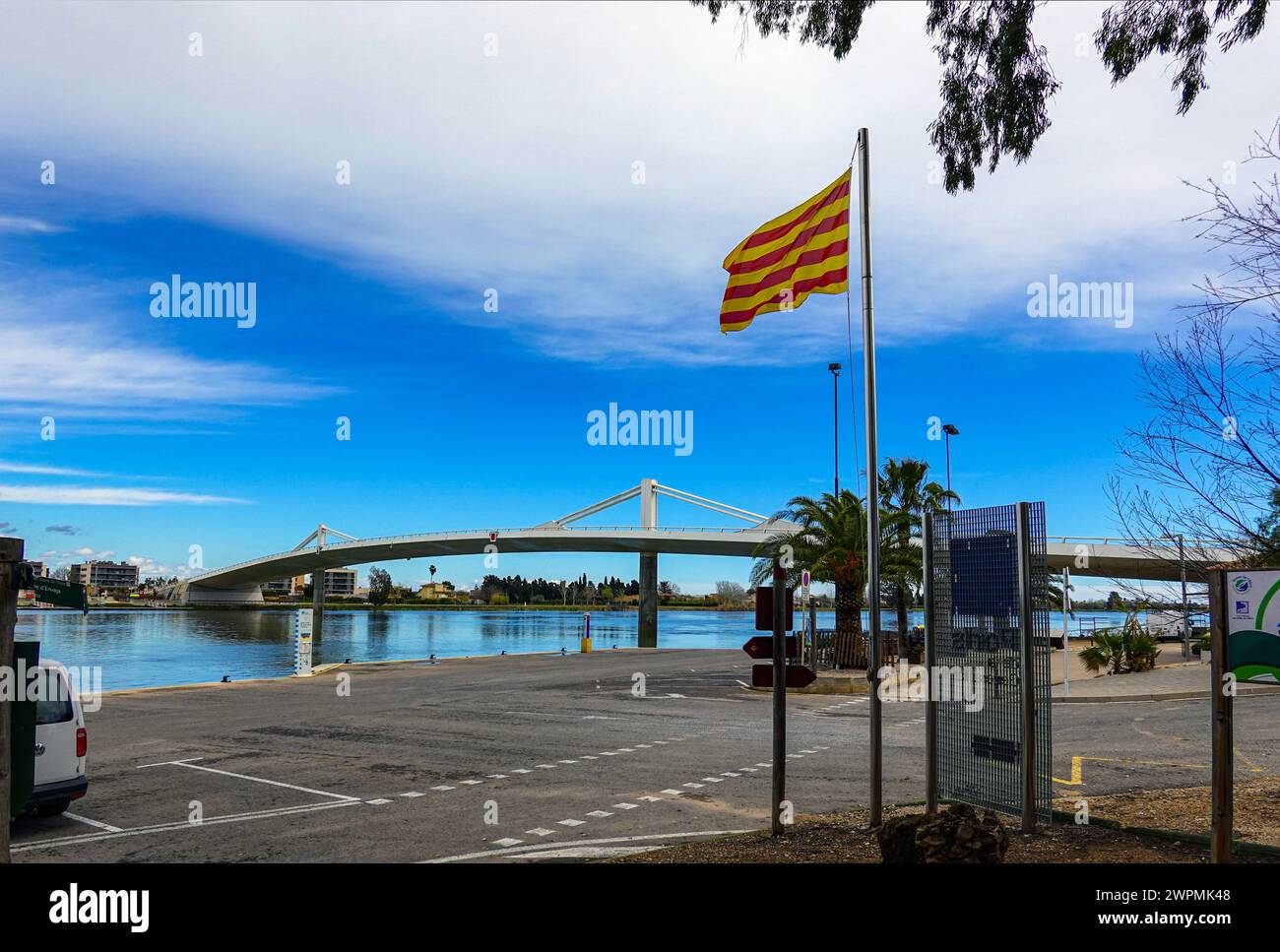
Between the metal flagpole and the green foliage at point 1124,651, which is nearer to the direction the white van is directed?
the green foliage

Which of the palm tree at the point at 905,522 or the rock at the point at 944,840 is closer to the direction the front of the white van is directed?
the palm tree

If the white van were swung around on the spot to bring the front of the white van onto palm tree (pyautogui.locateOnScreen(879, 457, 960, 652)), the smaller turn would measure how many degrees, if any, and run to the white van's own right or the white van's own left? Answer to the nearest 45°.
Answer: approximately 90° to the white van's own right

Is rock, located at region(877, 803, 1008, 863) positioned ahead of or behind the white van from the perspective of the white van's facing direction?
behind

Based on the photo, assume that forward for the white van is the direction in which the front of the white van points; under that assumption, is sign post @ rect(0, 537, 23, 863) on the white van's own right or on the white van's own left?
on the white van's own left

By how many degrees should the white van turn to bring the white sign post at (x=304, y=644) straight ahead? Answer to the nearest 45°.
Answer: approximately 45° to its right

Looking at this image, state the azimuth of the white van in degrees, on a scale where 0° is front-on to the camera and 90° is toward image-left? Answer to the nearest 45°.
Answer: approximately 135°

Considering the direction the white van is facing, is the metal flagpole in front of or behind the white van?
behind

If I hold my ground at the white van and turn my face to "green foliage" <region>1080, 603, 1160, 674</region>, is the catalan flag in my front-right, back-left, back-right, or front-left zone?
front-right
